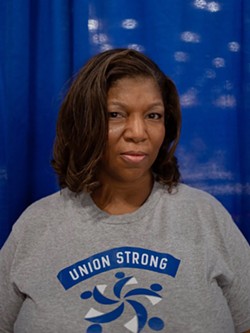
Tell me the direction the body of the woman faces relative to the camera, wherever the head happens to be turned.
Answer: toward the camera
